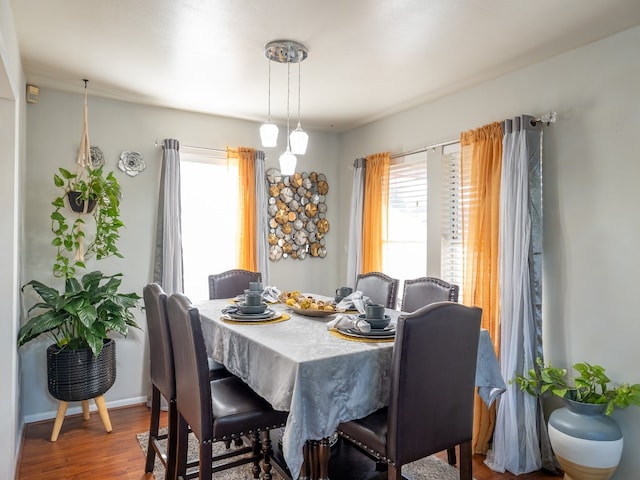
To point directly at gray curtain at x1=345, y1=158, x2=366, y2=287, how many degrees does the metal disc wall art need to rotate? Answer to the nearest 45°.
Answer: approximately 45° to its left

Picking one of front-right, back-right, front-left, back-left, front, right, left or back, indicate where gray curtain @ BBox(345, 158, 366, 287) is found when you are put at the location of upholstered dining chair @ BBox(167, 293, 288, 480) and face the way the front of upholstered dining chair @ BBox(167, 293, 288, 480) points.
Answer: front

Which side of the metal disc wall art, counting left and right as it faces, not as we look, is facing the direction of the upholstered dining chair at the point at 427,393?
front

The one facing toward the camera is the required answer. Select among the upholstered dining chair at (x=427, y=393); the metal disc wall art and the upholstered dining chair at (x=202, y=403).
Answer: the metal disc wall art

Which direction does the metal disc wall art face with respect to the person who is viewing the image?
facing the viewer

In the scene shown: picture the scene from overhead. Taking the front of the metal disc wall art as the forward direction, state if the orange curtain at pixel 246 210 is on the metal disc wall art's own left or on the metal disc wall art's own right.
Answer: on the metal disc wall art's own right

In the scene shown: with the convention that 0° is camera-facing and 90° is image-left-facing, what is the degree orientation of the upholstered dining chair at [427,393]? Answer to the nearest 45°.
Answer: approximately 135°

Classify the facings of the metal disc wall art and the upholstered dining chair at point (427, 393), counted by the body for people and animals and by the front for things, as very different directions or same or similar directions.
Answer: very different directions

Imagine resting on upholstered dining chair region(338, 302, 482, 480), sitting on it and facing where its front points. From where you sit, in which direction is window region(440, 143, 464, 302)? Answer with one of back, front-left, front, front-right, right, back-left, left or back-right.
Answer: front-right

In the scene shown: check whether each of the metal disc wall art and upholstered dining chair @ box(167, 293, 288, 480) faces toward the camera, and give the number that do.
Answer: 1

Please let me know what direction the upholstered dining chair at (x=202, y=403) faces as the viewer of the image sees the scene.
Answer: facing away from the viewer and to the right of the viewer

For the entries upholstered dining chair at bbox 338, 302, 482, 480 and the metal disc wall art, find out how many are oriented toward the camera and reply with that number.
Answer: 1

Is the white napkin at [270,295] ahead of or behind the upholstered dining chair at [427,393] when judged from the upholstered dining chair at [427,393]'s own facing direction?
ahead

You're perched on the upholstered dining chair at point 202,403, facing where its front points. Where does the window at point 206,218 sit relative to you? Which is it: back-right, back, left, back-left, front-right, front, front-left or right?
front-left

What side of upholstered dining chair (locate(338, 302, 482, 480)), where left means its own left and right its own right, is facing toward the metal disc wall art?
front

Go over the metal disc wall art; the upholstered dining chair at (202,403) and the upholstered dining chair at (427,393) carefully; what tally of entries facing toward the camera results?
1

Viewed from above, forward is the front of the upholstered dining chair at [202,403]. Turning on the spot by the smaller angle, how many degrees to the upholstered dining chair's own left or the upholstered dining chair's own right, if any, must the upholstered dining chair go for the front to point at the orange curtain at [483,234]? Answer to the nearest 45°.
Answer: approximately 45° to the upholstered dining chair's own right

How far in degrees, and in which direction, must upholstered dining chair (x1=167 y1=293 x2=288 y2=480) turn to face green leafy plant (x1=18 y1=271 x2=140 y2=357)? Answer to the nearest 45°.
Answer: approximately 90° to its left
